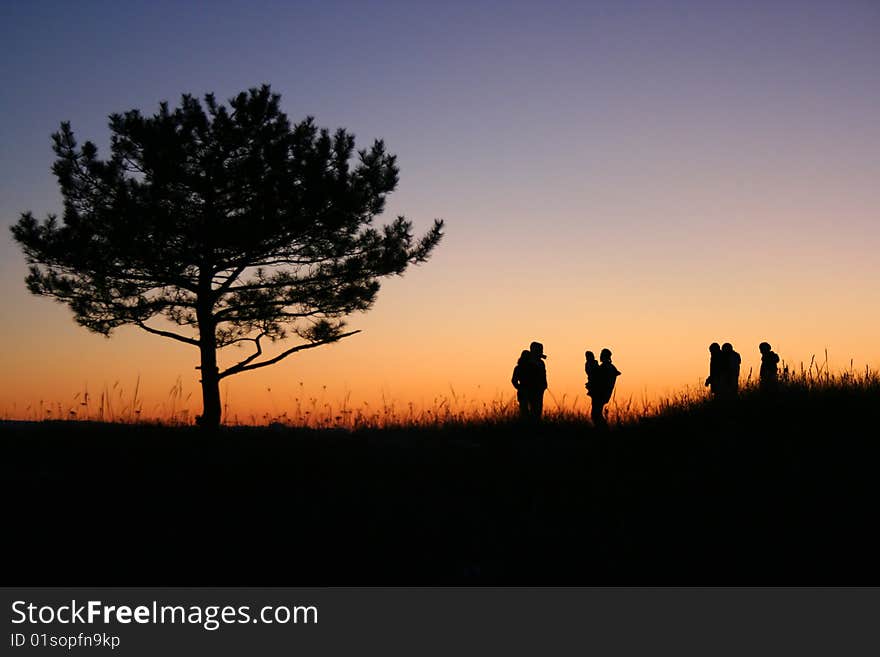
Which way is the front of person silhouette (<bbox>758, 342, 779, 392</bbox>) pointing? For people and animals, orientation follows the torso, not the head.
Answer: to the viewer's left

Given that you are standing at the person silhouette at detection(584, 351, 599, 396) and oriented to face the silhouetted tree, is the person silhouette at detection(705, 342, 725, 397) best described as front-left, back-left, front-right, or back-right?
back-right

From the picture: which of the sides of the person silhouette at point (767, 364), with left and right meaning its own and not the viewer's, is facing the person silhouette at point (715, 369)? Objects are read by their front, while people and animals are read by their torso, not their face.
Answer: front

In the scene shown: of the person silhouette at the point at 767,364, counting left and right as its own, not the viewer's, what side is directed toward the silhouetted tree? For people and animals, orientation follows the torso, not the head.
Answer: front
